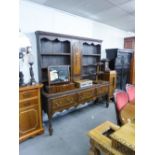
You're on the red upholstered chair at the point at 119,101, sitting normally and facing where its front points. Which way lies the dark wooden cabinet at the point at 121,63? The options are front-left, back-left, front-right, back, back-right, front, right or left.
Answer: back-left

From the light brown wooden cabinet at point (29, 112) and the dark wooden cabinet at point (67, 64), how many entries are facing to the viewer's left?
0

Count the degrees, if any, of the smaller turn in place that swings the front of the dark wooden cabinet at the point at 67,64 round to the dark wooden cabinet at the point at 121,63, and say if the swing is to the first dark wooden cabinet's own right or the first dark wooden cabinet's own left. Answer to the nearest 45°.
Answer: approximately 90° to the first dark wooden cabinet's own left

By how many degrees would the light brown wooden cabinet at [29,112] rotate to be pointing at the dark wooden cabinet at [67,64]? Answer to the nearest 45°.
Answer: approximately 90° to its left

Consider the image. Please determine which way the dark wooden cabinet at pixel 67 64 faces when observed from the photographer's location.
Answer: facing the viewer and to the right of the viewer

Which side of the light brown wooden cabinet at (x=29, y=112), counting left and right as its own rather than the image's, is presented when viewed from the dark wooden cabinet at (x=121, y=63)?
left

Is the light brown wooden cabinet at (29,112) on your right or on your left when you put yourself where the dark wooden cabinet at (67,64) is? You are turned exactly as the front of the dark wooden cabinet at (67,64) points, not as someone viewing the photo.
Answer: on your right

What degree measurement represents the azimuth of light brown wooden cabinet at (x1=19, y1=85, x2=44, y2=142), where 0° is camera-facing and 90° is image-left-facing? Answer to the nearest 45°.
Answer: approximately 315°

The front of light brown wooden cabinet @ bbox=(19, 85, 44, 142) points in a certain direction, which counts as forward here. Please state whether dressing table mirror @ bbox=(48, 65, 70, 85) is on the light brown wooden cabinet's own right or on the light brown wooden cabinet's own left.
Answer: on the light brown wooden cabinet's own left
